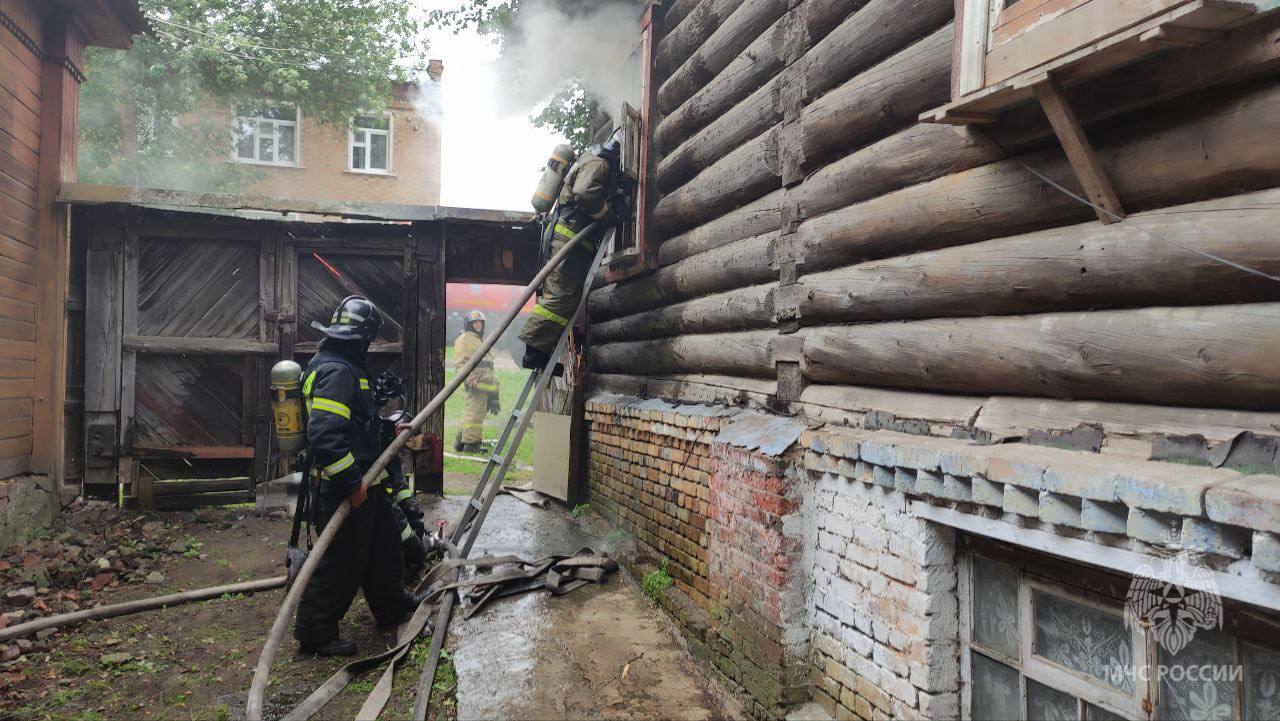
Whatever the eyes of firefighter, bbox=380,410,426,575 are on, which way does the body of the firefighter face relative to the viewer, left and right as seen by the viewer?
facing to the right of the viewer

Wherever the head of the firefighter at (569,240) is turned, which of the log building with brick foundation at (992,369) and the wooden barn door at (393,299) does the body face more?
the log building with brick foundation

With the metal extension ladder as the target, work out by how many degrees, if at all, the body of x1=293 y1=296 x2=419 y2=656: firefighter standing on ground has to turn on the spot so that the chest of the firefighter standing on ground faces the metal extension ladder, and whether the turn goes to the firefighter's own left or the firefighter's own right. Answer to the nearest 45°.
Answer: approximately 45° to the firefighter's own left

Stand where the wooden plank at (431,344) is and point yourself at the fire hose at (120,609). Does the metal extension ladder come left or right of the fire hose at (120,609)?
left

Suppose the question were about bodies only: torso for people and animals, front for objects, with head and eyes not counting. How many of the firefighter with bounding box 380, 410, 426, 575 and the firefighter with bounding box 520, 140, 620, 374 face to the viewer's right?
2

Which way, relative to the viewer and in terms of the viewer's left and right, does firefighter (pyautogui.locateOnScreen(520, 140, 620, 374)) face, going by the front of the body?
facing to the right of the viewer

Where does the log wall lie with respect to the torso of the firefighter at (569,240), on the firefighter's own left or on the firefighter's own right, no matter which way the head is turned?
on the firefighter's own right

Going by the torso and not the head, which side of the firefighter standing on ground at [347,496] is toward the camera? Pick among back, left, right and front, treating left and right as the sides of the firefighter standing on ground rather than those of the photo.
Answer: right

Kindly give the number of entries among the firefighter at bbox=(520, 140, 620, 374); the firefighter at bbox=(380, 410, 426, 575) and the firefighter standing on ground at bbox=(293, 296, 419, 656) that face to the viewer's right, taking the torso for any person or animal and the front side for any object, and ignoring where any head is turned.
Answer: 3

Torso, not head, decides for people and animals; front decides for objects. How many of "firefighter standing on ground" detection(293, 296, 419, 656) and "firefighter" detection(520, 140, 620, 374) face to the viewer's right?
2
